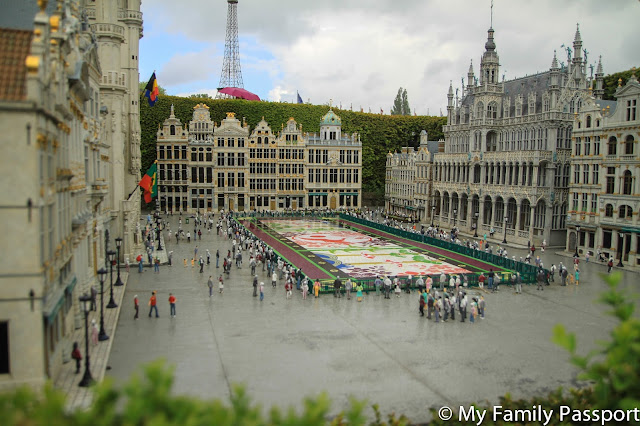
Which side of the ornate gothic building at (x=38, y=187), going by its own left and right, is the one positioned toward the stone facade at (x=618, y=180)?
front

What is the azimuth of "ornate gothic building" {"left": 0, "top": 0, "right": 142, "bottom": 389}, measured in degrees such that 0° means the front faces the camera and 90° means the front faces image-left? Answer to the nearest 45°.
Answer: approximately 270°

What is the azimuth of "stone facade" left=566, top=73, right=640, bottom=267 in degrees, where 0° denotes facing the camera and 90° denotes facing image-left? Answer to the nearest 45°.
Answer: approximately 45°

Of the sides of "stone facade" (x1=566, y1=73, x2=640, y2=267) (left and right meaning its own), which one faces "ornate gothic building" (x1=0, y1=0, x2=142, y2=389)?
front

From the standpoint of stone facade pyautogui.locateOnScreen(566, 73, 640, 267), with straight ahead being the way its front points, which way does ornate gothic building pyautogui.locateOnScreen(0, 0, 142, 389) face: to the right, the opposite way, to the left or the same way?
the opposite way

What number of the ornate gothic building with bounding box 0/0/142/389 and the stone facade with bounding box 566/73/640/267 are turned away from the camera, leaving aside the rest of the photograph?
0

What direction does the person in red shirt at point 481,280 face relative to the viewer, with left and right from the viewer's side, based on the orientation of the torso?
facing away from the viewer
